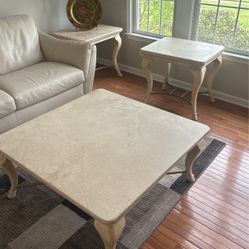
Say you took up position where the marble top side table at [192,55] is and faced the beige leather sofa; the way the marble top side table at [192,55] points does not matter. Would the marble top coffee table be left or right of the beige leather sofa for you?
left

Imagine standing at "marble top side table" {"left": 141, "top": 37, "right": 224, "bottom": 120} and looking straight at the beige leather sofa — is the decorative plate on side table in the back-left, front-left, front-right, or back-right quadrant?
front-right

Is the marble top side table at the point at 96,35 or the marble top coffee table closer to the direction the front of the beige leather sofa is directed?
the marble top coffee table

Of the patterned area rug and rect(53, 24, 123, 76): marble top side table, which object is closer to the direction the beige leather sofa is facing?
the patterned area rug

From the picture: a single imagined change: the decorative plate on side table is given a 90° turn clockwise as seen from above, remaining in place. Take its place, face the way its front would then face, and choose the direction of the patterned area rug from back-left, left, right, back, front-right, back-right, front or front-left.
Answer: left

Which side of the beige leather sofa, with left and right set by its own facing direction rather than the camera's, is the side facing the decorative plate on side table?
left

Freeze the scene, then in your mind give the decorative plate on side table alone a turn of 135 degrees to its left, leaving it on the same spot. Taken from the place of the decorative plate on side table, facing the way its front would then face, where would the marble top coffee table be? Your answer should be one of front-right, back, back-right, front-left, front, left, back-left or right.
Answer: back-right

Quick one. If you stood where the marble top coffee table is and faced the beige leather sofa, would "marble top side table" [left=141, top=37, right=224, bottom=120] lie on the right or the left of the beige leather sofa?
right

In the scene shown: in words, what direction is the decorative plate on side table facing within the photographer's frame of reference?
facing the viewer

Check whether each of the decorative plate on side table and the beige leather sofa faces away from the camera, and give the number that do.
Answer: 0
